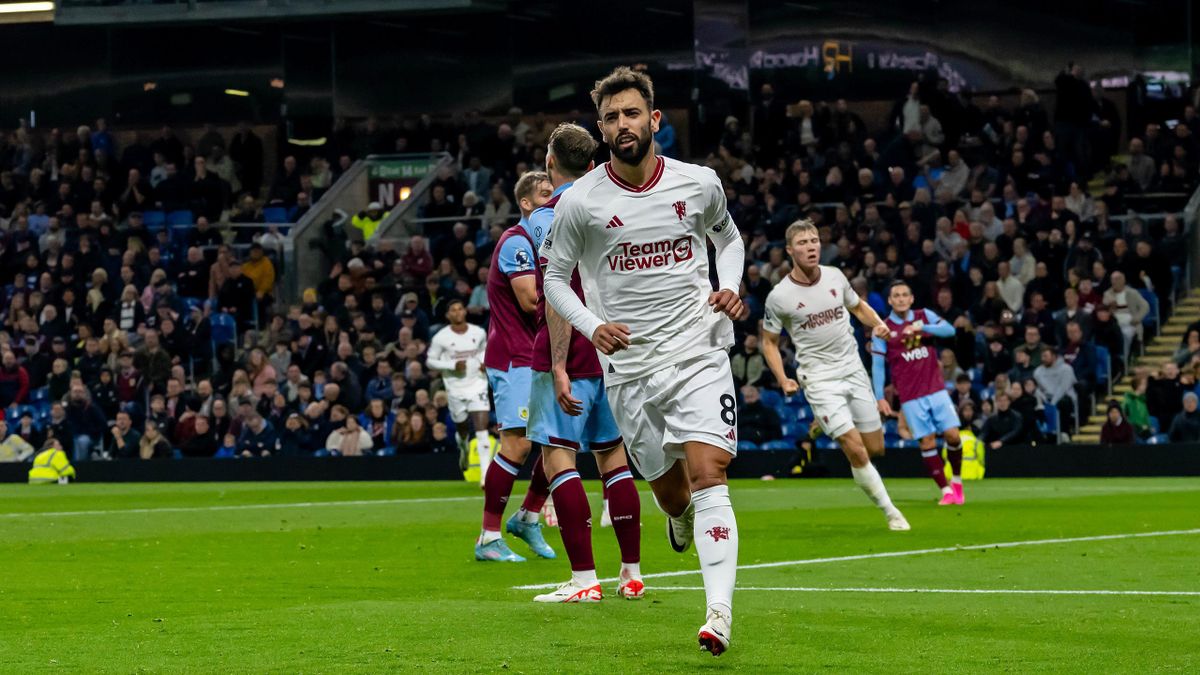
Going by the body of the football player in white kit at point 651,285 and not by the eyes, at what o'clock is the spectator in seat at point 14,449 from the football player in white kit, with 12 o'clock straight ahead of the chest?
The spectator in seat is roughly at 5 o'clock from the football player in white kit.

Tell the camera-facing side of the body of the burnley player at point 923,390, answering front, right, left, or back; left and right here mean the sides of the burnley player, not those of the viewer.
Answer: front

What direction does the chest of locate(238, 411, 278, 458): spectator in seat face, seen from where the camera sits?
toward the camera

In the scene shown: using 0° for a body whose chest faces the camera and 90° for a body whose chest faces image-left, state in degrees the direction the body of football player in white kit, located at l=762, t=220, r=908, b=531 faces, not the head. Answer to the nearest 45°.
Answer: approximately 0°

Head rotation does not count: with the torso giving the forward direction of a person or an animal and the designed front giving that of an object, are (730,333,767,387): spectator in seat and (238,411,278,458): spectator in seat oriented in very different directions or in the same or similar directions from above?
same or similar directions

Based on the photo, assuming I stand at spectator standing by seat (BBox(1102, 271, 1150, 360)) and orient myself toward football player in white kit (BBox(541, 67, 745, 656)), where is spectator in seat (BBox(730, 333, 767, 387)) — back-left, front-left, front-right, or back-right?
front-right

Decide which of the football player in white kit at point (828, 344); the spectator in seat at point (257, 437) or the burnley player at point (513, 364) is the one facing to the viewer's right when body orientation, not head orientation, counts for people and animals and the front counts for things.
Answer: the burnley player

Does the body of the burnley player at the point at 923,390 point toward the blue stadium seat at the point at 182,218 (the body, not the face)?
no

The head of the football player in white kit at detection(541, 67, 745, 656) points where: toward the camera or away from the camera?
toward the camera

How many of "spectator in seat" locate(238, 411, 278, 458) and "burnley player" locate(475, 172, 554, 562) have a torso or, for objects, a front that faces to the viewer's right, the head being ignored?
1

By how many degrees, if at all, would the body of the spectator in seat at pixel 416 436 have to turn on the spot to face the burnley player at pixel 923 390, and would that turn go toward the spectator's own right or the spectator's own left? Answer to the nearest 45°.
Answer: approximately 45° to the spectator's own left

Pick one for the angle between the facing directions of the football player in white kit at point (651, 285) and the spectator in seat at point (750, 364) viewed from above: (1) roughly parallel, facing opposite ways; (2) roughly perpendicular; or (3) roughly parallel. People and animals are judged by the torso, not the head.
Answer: roughly parallel

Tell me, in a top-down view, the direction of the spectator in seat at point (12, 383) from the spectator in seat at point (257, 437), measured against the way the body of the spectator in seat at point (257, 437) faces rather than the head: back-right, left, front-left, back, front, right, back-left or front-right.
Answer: back-right

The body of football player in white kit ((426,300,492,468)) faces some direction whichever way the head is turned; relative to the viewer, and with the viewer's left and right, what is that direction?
facing the viewer

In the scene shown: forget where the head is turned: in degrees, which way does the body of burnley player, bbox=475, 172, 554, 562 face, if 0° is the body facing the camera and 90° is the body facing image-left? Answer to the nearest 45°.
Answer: approximately 270°

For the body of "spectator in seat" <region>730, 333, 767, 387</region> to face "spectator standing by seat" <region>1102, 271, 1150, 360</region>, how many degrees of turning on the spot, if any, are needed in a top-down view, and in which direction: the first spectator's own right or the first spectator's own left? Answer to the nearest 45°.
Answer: approximately 90° to the first spectator's own left

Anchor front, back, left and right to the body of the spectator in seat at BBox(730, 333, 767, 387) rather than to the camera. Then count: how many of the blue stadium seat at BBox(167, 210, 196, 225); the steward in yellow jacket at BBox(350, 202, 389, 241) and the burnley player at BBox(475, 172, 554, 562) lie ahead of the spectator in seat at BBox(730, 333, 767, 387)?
1

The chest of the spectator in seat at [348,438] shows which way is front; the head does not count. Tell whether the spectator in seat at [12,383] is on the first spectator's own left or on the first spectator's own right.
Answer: on the first spectator's own right

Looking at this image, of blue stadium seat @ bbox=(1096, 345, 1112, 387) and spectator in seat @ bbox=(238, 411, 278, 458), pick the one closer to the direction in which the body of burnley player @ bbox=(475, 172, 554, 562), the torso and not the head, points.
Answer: the blue stadium seat

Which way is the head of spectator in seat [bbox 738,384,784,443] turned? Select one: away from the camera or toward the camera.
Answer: toward the camera

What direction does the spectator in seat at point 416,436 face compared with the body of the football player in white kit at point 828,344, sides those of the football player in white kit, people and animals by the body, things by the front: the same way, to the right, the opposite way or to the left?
the same way
